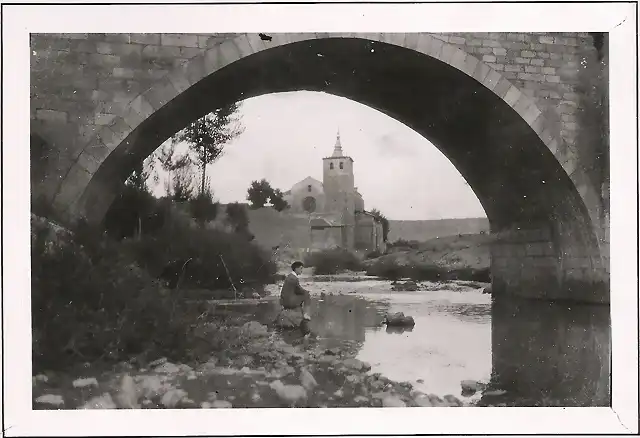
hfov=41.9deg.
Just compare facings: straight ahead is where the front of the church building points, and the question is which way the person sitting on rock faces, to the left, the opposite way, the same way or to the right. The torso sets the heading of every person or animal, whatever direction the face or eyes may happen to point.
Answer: to the left

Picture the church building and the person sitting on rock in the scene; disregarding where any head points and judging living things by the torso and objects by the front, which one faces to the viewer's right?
the person sitting on rock

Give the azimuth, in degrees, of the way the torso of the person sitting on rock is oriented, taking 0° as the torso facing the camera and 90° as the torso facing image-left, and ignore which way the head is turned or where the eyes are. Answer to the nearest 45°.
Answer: approximately 270°

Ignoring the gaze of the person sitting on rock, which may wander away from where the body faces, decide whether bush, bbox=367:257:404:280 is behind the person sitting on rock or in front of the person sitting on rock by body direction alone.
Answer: in front

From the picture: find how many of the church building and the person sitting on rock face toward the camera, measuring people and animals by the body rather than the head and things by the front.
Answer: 1
